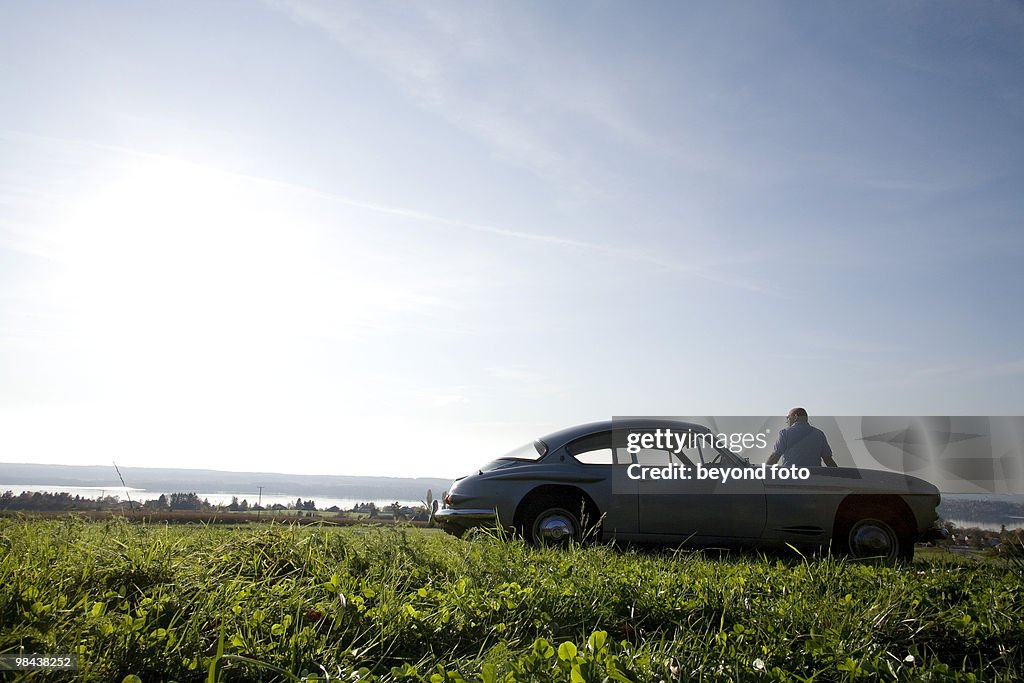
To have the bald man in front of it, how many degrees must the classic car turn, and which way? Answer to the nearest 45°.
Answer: approximately 45° to its left

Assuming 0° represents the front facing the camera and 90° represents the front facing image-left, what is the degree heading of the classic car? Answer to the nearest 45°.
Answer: approximately 270°
